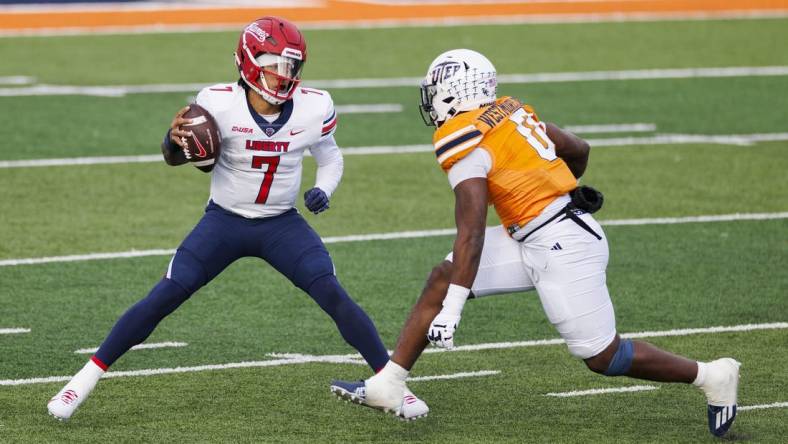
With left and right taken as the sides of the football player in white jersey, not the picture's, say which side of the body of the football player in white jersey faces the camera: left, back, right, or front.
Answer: front

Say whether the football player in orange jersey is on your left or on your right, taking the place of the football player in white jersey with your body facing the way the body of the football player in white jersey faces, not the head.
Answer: on your left

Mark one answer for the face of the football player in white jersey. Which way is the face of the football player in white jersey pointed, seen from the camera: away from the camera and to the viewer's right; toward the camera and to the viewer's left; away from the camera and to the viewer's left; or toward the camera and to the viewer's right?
toward the camera and to the viewer's right
